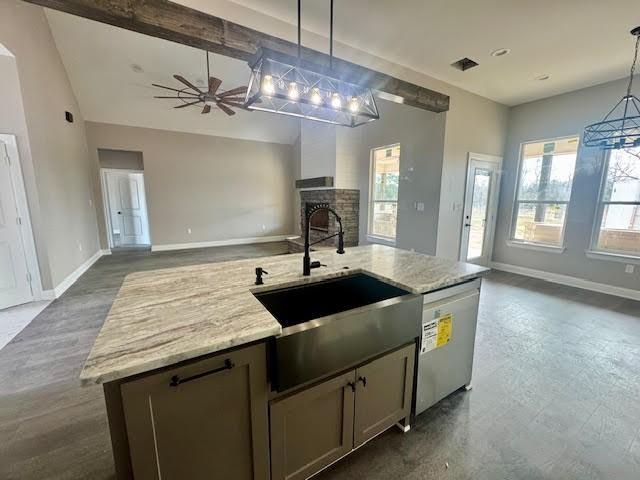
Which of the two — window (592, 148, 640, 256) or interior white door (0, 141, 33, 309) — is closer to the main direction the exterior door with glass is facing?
the interior white door

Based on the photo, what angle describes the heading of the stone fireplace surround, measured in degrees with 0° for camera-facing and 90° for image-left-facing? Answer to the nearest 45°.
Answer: approximately 45°

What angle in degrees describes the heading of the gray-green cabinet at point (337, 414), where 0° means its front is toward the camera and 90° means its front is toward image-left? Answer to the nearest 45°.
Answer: approximately 315°

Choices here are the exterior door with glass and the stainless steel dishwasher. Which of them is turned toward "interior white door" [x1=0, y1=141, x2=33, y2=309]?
the exterior door with glass

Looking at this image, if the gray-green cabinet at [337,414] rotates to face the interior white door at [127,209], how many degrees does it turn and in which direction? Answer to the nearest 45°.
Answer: approximately 180°

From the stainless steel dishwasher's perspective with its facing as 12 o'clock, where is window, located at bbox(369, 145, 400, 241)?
The window is roughly at 7 o'clock from the stainless steel dishwasher.

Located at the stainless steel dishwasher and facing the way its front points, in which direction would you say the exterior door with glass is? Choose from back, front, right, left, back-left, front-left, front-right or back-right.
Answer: back-left

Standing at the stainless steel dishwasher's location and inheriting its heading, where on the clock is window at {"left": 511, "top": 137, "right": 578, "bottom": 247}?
The window is roughly at 8 o'clock from the stainless steel dishwasher.

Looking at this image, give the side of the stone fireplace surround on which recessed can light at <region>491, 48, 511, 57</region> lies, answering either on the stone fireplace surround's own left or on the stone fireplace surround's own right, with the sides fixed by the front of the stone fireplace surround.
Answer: on the stone fireplace surround's own left
